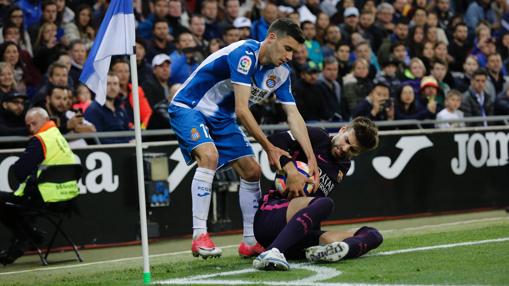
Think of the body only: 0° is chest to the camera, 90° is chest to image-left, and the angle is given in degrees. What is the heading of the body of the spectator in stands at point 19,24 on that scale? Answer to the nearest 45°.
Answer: approximately 0°

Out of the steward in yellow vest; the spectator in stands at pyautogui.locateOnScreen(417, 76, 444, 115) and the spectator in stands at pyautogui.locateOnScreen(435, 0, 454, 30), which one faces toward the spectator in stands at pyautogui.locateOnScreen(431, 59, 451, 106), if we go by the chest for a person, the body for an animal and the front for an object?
the spectator in stands at pyautogui.locateOnScreen(435, 0, 454, 30)

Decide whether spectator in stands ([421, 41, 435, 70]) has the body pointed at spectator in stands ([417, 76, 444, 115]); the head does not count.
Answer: yes

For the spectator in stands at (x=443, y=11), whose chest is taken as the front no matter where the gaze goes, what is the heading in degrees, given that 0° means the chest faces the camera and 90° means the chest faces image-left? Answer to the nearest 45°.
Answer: approximately 0°

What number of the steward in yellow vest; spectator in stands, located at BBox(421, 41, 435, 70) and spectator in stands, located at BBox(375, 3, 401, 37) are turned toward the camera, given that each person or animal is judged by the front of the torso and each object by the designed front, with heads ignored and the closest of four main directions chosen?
2
